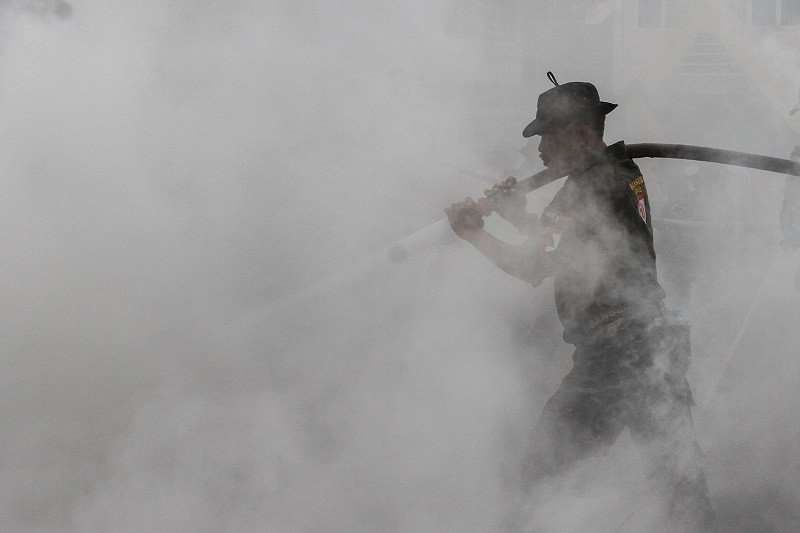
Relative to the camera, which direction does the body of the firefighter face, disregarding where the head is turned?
to the viewer's left
